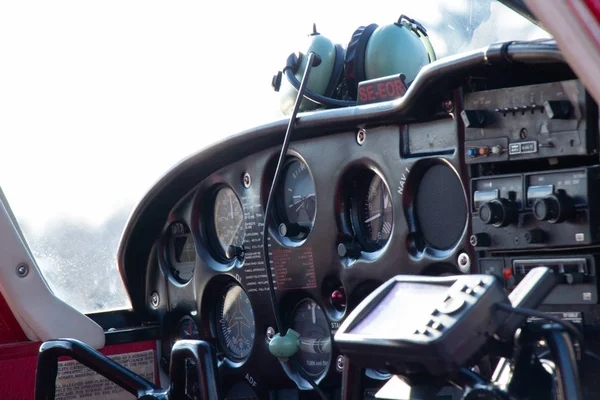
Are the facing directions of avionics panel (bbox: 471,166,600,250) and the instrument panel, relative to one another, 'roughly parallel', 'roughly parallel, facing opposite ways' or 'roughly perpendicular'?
roughly parallel

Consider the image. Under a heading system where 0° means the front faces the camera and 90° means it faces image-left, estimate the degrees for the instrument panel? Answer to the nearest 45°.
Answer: approximately 45°

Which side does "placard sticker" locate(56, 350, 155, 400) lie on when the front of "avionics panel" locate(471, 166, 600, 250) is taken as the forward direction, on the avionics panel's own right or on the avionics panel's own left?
on the avionics panel's own right

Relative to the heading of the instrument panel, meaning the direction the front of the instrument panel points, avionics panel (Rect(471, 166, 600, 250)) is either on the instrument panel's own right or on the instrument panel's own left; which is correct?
on the instrument panel's own left

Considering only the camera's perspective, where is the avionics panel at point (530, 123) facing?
facing the viewer and to the left of the viewer

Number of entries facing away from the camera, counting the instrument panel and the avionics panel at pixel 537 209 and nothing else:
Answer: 0

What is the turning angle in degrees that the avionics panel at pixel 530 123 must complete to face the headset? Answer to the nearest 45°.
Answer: approximately 90° to its right

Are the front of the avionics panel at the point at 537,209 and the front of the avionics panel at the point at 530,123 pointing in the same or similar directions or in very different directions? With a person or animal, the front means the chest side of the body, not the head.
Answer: same or similar directions
